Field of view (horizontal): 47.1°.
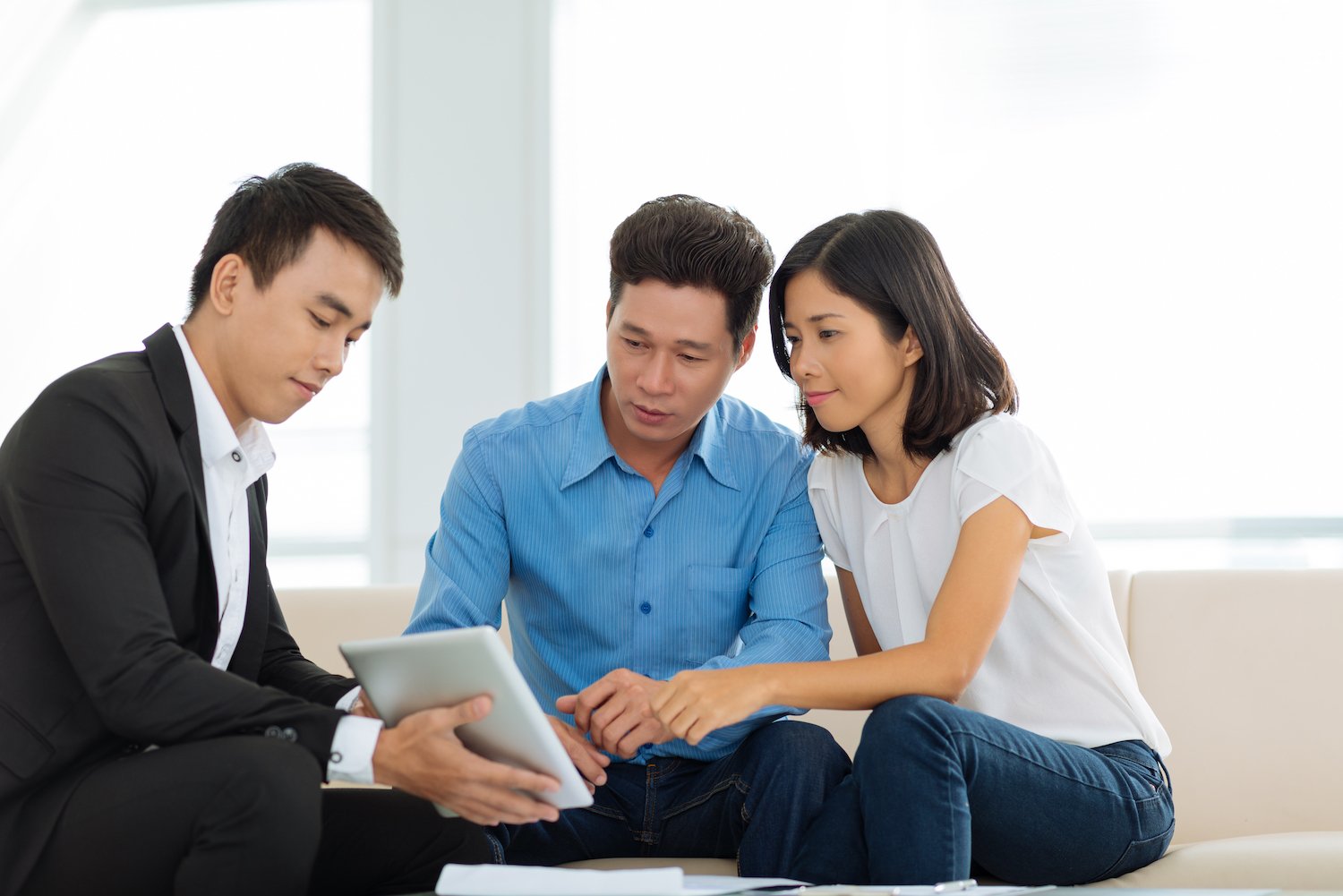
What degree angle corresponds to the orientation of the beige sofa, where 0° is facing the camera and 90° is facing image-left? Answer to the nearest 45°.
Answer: approximately 0°

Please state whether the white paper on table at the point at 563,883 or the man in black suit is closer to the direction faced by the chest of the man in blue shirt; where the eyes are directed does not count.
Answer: the white paper on table

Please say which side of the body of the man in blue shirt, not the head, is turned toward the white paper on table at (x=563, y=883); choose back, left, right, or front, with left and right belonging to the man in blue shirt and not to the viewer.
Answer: front

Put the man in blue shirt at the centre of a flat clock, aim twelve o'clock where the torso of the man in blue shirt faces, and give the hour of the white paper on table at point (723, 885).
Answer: The white paper on table is roughly at 12 o'clock from the man in blue shirt.

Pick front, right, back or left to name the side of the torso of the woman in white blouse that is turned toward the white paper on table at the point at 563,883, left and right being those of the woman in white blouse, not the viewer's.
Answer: front

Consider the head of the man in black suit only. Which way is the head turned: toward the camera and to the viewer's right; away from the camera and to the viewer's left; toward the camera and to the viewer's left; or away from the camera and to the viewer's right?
toward the camera and to the viewer's right

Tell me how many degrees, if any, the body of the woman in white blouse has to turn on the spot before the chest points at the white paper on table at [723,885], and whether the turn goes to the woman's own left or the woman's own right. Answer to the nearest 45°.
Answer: approximately 45° to the woman's own left

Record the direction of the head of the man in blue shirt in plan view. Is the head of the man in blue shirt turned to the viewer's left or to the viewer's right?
to the viewer's left

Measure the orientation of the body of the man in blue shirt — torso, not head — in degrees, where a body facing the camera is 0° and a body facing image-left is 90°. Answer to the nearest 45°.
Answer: approximately 0°

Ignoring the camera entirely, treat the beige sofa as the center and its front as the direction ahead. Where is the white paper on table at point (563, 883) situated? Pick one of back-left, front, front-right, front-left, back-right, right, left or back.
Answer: front-right
